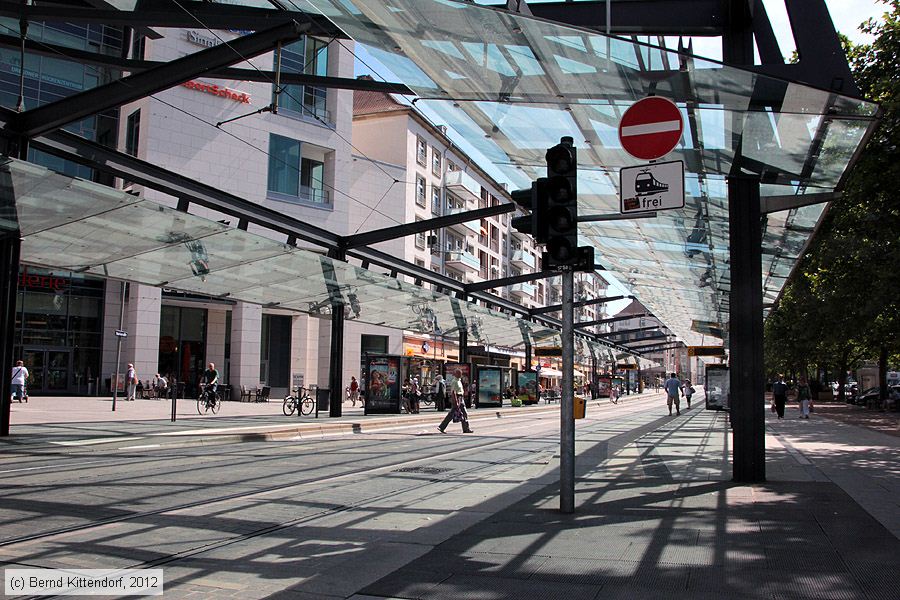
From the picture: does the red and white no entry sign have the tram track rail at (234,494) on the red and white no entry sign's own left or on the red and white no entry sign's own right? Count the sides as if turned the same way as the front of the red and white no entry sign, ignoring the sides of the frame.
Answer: on the red and white no entry sign's own right

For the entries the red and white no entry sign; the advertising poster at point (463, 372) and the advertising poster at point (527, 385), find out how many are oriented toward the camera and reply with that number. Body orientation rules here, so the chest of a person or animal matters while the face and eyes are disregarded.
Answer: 3

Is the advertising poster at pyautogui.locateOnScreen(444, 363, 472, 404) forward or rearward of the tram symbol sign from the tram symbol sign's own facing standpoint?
rearward

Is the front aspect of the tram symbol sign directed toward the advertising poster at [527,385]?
no

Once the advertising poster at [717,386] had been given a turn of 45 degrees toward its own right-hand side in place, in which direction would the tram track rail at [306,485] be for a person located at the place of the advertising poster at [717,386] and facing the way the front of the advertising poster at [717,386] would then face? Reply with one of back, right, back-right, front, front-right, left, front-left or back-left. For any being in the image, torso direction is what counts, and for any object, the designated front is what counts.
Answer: front-left

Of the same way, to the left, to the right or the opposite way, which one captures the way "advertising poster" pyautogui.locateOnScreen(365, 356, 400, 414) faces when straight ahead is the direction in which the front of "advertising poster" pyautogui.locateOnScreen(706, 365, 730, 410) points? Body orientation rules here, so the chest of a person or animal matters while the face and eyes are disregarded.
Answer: the same way

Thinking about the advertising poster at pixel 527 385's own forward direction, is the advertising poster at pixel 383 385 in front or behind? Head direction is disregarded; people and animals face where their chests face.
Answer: in front

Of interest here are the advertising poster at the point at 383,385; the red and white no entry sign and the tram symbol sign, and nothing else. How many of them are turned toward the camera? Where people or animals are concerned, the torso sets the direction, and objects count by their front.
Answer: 3

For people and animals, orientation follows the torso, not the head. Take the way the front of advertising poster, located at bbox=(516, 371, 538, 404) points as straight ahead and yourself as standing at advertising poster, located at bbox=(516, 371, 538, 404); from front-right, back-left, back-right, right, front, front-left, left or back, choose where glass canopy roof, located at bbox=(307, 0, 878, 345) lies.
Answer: front

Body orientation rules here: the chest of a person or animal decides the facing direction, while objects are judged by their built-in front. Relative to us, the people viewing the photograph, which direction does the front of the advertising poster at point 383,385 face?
facing the viewer

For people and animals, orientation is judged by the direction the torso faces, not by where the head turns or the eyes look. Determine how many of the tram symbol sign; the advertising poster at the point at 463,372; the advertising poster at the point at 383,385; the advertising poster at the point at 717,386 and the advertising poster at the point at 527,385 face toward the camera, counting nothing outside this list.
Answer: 5

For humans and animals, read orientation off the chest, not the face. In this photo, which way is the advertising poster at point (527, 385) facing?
toward the camera

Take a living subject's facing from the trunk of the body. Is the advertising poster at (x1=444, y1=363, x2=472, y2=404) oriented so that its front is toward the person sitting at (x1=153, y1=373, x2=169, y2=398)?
no

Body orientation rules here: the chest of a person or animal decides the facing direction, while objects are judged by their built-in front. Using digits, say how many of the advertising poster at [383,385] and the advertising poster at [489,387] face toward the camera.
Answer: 2

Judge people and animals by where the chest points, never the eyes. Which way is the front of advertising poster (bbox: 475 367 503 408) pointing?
toward the camera

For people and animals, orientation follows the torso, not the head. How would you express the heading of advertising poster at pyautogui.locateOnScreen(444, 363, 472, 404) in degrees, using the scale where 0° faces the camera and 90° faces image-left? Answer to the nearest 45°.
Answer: approximately 0°

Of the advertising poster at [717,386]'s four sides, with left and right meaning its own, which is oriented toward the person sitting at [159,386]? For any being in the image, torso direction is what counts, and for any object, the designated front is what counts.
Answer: right
